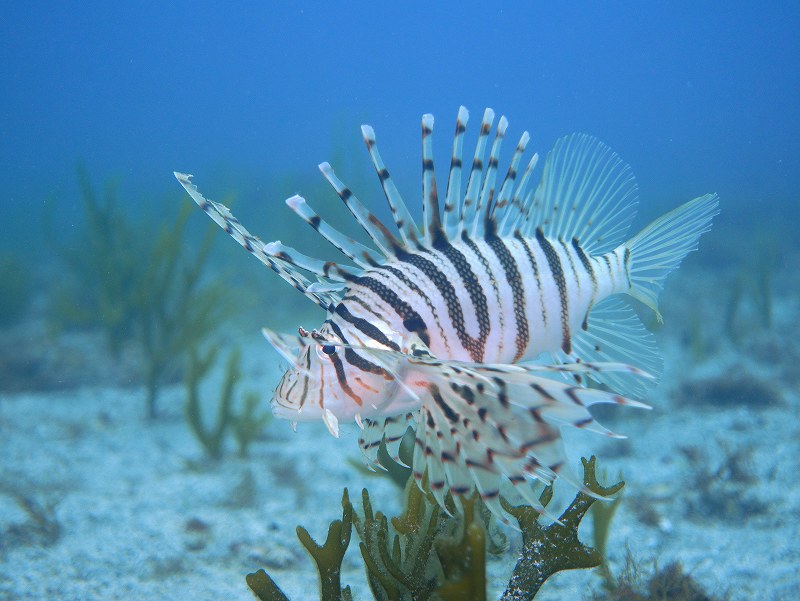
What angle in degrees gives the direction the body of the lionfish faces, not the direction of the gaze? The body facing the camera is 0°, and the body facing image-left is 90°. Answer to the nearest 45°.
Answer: approximately 90°

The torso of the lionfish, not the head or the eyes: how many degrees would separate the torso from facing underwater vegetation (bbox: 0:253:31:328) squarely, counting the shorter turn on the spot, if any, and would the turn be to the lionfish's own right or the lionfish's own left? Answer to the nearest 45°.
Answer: approximately 45° to the lionfish's own right
